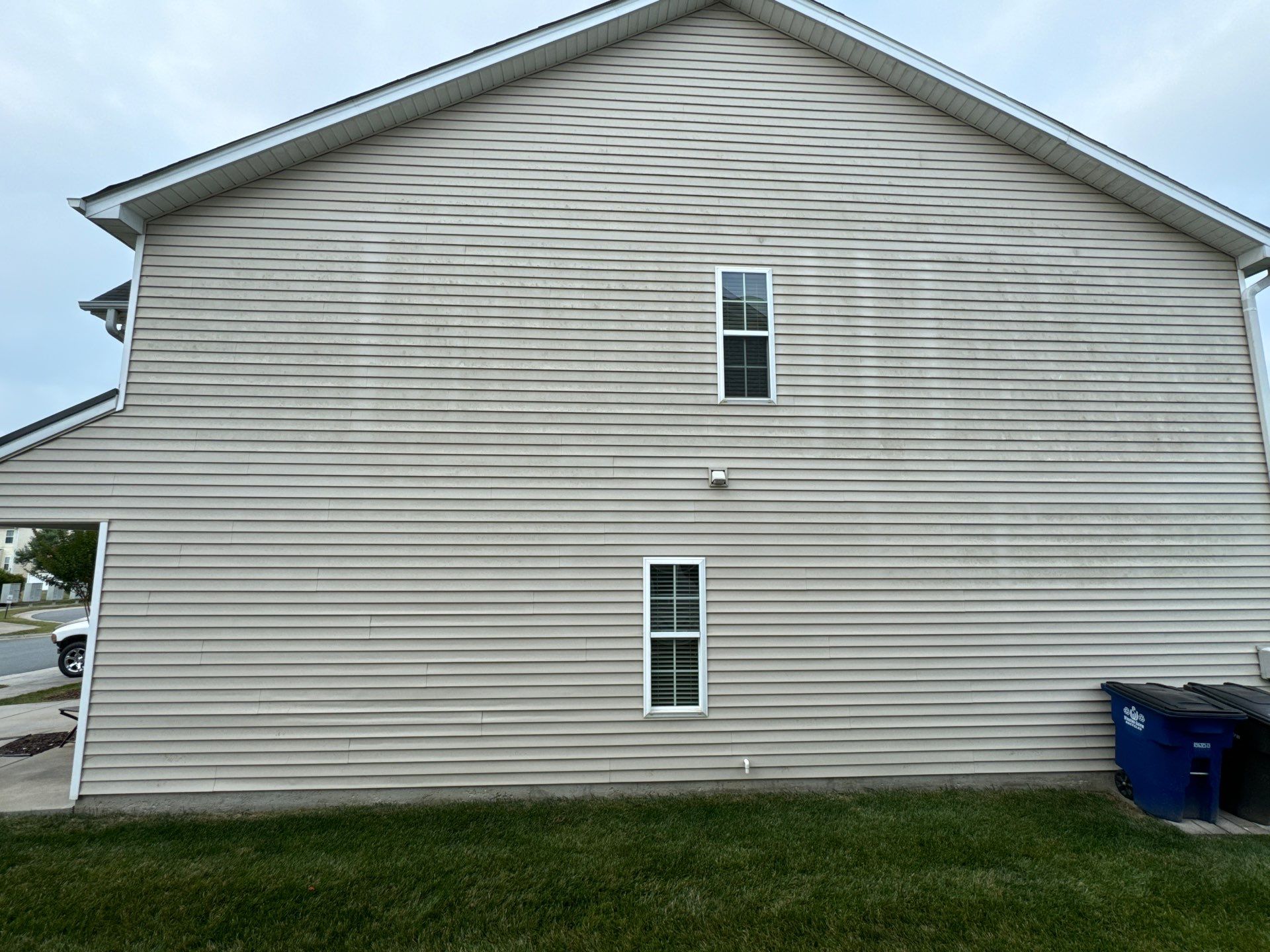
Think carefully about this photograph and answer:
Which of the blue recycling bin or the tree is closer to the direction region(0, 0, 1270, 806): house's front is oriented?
the tree

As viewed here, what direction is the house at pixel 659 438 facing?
to the viewer's left

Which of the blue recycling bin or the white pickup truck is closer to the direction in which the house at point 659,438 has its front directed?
the white pickup truck

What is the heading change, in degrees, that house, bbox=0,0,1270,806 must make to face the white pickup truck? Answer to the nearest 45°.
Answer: approximately 45° to its right

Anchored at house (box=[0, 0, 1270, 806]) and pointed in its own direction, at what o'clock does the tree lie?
The tree is roughly at 1 o'clock from the house.
